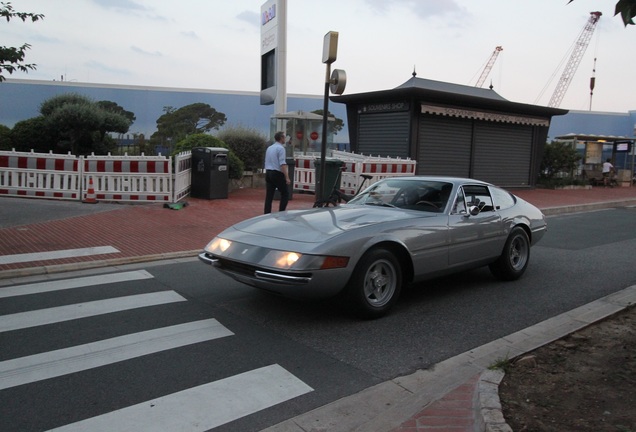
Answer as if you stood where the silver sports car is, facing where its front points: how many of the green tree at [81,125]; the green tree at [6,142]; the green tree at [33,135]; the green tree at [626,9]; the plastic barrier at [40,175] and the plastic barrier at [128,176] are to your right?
5

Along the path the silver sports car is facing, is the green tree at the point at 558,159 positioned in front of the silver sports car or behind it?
behind

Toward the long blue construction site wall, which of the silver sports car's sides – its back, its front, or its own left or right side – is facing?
right

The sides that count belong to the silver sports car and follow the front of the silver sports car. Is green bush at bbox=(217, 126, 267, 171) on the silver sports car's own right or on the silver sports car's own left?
on the silver sports car's own right

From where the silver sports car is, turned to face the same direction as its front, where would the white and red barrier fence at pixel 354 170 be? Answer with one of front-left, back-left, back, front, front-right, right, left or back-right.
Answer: back-right

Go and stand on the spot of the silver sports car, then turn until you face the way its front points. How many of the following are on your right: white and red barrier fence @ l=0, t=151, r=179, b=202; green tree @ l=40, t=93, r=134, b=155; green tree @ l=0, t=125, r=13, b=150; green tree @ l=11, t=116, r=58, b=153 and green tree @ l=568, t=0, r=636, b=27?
4

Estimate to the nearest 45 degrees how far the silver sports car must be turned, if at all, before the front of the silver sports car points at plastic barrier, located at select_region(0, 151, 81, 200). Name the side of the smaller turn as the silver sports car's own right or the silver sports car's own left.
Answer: approximately 90° to the silver sports car's own right

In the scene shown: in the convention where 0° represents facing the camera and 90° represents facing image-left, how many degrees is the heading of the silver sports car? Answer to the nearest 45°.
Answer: approximately 45°

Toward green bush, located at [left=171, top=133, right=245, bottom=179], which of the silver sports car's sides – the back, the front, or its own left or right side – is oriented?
right

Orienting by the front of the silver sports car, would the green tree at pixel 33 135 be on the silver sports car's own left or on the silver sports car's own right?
on the silver sports car's own right

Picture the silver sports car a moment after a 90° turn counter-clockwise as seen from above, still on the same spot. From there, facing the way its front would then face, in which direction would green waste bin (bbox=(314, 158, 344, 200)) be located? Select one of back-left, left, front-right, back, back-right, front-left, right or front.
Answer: back-left

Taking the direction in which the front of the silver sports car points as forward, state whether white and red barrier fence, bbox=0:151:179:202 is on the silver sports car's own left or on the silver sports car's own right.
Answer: on the silver sports car's own right

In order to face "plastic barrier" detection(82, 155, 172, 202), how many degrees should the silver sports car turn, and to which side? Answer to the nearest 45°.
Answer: approximately 90° to its right

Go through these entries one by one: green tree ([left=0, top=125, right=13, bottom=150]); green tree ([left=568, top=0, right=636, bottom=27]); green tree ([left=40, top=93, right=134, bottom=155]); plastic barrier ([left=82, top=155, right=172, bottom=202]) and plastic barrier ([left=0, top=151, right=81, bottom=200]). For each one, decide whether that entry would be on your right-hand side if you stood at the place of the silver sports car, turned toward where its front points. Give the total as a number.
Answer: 4
